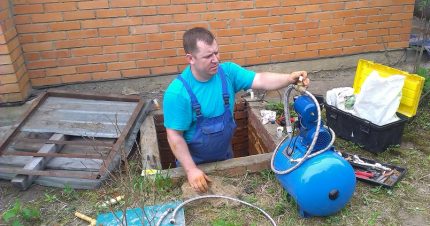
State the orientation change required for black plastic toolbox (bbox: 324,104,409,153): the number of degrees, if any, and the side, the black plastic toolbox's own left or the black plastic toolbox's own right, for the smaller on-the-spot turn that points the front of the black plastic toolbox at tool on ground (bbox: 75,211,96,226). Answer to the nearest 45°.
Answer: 0° — it already faces it

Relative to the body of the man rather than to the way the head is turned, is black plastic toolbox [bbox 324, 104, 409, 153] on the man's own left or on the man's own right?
on the man's own left

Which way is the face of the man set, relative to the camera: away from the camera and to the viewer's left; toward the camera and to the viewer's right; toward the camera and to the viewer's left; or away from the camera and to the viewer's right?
toward the camera and to the viewer's right

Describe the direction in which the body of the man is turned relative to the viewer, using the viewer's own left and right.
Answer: facing the viewer and to the right of the viewer

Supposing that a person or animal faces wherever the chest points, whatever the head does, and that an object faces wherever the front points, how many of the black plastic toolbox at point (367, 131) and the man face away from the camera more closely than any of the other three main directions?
0

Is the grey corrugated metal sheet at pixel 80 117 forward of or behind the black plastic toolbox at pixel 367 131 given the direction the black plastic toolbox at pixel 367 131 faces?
forward

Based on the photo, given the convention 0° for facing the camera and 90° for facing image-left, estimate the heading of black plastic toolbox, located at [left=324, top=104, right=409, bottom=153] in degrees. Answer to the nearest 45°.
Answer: approximately 45°

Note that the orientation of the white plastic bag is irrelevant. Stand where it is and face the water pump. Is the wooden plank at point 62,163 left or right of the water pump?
right
